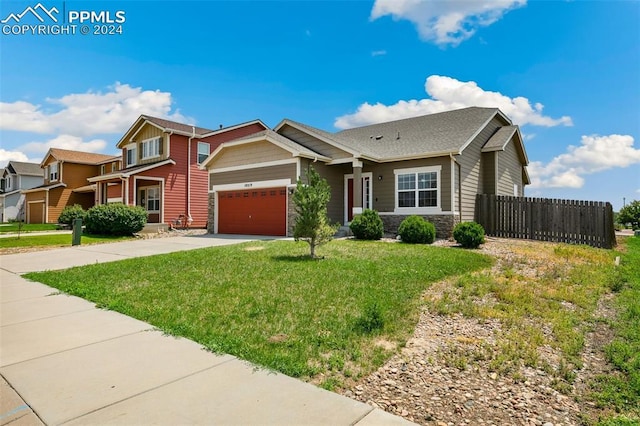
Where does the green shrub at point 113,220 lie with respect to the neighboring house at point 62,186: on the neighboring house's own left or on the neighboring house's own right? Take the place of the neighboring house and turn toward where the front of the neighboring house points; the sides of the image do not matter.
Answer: on the neighboring house's own left

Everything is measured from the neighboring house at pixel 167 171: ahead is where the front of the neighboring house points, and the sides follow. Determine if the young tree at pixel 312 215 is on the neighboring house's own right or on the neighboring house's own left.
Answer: on the neighboring house's own left

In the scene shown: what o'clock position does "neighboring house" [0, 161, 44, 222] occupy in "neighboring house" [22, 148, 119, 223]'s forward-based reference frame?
"neighboring house" [0, 161, 44, 222] is roughly at 4 o'clock from "neighboring house" [22, 148, 119, 223].

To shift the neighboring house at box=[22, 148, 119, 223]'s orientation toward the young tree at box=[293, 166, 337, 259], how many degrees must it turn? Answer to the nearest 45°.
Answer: approximately 45° to its left

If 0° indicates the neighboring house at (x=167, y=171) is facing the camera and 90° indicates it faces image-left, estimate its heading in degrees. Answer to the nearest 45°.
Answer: approximately 45°

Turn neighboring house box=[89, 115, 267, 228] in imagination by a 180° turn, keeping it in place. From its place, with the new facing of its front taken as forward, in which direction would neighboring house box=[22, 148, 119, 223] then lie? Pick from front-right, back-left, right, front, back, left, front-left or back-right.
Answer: left

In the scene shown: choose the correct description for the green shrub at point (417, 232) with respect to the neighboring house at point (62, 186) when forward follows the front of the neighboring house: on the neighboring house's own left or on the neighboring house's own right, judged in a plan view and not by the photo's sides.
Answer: on the neighboring house's own left

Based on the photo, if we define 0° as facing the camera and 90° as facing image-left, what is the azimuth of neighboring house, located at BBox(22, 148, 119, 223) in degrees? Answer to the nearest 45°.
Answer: approximately 45°

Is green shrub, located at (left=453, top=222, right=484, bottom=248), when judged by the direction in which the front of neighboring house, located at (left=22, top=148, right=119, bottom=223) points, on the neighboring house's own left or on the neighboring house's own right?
on the neighboring house's own left

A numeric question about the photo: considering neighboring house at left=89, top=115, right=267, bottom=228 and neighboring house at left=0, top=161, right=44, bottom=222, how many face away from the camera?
0

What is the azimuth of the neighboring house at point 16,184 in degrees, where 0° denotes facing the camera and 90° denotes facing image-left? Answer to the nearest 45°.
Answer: approximately 45°

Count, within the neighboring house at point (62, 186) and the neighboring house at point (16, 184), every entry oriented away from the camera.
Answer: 0
